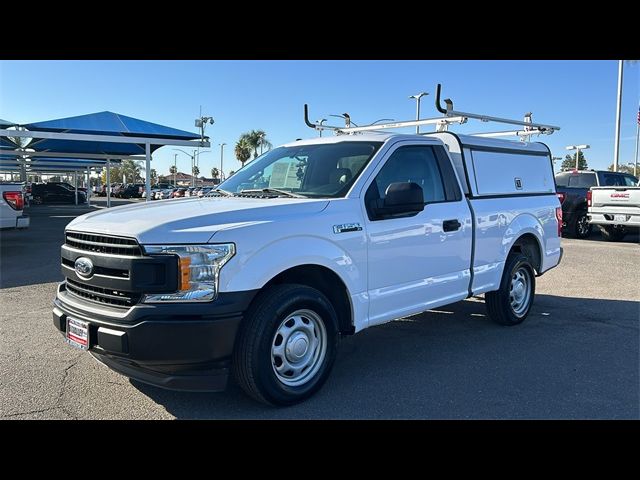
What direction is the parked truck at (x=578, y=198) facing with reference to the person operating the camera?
facing away from the viewer and to the right of the viewer

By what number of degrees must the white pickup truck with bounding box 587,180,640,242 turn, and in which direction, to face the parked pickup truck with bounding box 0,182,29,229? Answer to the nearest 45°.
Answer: approximately 135° to its left

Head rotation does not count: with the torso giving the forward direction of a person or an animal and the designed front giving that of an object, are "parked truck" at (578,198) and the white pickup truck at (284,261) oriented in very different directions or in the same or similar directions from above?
very different directions

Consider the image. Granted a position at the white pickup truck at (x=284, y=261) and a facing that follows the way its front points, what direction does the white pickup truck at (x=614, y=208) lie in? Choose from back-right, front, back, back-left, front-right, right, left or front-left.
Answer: back

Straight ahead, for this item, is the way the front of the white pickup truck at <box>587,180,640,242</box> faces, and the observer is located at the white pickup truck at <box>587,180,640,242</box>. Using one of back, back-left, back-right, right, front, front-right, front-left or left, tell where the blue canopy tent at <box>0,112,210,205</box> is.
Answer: left

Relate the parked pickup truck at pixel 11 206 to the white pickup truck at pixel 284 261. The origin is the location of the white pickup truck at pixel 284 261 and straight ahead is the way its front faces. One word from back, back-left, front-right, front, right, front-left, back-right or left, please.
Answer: right

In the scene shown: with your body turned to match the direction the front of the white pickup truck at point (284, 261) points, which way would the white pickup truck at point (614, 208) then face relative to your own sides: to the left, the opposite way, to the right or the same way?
the opposite way

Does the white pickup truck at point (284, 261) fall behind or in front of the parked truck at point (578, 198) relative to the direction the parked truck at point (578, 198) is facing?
behind

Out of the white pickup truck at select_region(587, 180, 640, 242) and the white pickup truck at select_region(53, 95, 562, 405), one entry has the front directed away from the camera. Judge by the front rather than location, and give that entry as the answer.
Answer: the white pickup truck at select_region(587, 180, 640, 242)

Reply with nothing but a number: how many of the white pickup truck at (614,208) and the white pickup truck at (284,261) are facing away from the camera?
1

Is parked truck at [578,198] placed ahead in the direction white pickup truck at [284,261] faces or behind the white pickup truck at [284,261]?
behind

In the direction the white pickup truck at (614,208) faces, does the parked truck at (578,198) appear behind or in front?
in front

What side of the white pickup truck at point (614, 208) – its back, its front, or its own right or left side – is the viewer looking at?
back

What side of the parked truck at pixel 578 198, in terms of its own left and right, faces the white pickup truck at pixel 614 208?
right

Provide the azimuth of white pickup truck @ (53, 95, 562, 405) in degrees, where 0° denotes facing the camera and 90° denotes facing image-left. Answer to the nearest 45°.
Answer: approximately 45°
